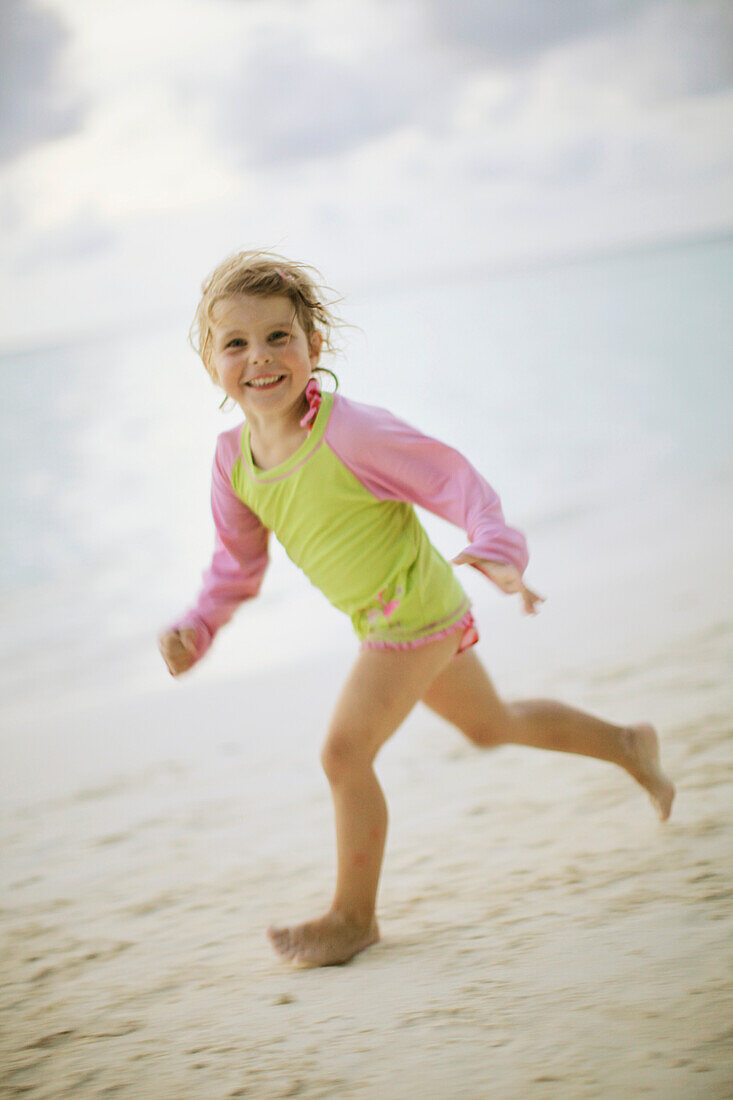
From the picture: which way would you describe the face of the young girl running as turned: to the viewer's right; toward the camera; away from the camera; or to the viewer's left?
toward the camera
